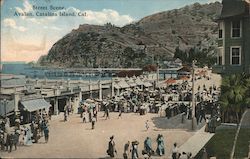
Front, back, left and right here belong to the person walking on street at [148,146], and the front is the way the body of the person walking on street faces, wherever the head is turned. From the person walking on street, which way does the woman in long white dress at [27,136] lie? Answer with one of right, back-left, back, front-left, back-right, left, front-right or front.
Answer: left

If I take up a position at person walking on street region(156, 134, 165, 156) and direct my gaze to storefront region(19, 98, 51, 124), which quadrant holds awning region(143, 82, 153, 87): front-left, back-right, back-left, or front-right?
front-right

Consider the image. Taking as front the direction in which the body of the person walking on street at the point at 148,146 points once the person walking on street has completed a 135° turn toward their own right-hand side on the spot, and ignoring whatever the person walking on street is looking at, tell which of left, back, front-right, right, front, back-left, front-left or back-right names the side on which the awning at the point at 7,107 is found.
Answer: back-right

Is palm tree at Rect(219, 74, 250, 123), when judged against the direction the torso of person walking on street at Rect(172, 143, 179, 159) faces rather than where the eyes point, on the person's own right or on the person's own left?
on the person's own right

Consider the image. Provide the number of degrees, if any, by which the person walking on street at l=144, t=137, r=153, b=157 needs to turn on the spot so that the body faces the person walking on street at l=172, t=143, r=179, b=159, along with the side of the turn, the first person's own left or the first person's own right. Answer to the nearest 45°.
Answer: approximately 90° to the first person's own right

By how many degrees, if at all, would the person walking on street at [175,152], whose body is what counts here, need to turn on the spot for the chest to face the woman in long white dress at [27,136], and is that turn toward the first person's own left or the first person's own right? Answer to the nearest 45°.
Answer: approximately 90° to the first person's own left

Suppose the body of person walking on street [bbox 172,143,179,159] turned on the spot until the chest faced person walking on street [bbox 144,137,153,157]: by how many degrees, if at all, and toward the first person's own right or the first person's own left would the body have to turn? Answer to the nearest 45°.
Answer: approximately 90° to the first person's own left

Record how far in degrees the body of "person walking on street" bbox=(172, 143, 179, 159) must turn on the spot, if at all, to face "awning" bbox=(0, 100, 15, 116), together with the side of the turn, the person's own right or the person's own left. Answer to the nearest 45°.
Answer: approximately 90° to the person's own left

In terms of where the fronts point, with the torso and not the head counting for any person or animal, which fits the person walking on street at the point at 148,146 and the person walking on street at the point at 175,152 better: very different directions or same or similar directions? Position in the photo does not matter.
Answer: same or similar directions

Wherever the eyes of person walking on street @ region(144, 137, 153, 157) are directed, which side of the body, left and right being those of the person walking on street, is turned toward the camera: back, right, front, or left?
back

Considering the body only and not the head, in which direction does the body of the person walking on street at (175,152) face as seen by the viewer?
away from the camera

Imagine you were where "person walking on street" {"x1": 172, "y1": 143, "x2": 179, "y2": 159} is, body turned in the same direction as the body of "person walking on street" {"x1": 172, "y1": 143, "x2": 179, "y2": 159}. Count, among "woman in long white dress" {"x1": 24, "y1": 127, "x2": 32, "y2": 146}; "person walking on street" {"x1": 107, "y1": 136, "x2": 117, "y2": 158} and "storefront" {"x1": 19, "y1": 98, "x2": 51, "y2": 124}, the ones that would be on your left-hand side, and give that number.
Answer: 3
